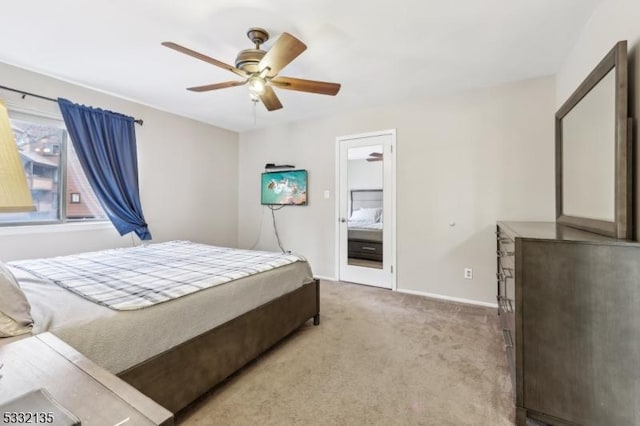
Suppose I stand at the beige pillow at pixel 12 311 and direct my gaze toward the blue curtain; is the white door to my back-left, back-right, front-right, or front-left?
front-right

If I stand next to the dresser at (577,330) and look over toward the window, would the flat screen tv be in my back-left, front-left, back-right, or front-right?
front-right

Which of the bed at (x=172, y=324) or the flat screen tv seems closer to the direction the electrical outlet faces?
the bed

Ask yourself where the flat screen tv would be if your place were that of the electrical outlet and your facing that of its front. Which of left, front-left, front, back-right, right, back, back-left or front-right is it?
right

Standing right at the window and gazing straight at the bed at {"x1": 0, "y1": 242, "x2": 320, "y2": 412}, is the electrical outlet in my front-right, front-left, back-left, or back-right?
front-left

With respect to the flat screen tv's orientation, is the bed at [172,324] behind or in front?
in front

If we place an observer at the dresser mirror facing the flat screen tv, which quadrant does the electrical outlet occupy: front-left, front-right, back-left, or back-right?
front-right

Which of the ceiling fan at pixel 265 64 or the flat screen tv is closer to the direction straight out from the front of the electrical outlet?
the ceiling fan

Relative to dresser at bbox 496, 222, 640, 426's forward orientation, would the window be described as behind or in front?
in front

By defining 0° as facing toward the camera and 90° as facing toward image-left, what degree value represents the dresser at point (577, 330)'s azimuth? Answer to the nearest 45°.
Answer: approximately 90°

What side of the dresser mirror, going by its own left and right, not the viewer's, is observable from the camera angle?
left

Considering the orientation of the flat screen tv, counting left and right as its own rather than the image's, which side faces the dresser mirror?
left

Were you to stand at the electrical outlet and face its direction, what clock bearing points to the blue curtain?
The blue curtain is roughly at 2 o'clock from the electrical outlet.

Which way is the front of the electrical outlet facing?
toward the camera

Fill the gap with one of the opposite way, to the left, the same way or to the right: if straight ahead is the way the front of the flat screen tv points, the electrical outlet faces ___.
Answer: the same way

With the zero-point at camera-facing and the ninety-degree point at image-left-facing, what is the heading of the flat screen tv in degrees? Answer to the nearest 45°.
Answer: approximately 45°

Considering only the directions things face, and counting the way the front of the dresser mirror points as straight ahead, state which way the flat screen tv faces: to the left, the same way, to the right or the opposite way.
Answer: to the left

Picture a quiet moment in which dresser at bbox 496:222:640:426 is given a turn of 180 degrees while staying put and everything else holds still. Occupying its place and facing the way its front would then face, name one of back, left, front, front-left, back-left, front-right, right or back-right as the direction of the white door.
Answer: back-left

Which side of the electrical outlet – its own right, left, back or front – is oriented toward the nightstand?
front

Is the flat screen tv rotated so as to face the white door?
no
